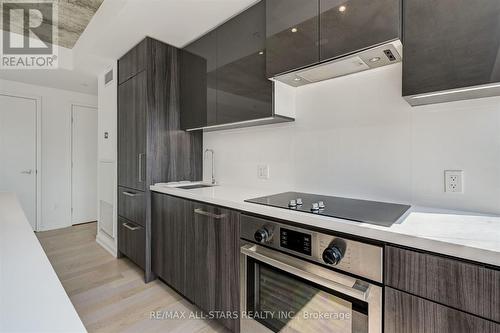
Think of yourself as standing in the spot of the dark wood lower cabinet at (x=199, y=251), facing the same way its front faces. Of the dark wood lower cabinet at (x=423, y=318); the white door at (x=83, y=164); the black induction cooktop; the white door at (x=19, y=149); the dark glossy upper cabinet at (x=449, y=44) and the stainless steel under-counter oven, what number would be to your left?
4

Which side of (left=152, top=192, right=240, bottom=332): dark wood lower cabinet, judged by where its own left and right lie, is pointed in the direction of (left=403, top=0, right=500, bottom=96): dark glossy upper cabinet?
left

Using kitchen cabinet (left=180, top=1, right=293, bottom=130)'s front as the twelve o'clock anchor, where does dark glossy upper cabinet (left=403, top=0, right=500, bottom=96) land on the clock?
The dark glossy upper cabinet is roughly at 9 o'clock from the kitchen cabinet.

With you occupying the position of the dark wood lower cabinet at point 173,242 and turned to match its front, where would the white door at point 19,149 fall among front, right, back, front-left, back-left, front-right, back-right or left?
right

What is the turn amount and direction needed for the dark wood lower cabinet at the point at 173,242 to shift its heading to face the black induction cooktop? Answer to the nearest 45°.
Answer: approximately 90° to its left

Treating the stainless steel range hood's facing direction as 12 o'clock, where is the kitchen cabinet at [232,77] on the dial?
The kitchen cabinet is roughly at 2 o'clock from the stainless steel range hood.

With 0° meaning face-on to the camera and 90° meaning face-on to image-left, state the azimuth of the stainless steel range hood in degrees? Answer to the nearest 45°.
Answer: approximately 45°

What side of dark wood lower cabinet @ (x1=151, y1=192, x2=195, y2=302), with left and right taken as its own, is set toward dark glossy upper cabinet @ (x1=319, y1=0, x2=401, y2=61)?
left

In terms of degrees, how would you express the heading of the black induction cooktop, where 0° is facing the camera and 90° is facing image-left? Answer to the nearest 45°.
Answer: approximately 45°

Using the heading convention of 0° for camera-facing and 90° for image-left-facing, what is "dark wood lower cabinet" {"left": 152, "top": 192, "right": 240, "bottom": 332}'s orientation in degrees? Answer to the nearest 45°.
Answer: approximately 45°
